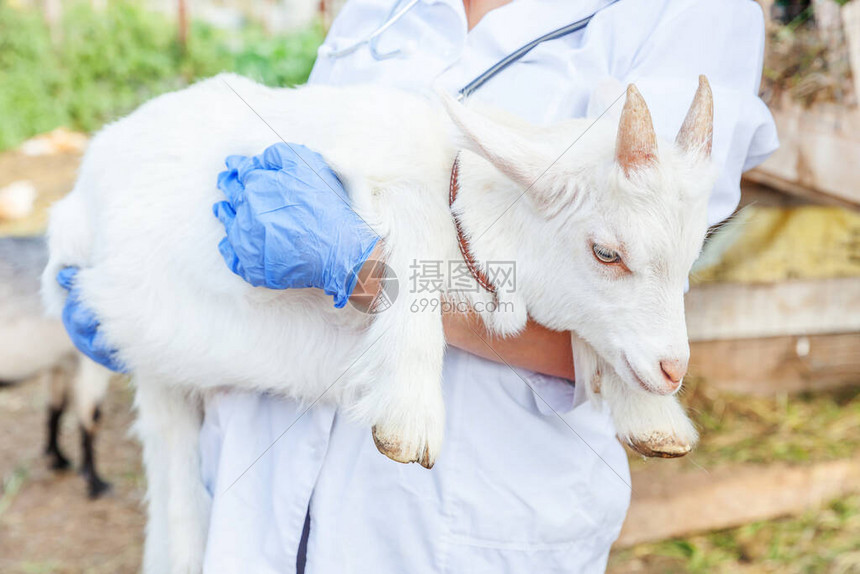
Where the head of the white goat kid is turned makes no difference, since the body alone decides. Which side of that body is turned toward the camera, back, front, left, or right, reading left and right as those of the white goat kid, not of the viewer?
right
